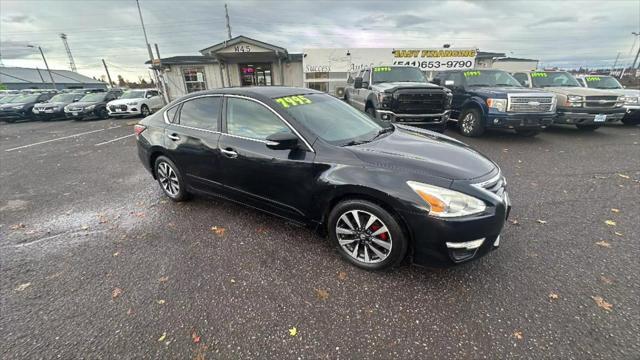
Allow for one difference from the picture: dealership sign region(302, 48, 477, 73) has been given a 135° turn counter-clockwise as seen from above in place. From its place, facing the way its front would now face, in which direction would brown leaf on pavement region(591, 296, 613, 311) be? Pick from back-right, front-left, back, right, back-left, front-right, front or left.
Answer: back-right

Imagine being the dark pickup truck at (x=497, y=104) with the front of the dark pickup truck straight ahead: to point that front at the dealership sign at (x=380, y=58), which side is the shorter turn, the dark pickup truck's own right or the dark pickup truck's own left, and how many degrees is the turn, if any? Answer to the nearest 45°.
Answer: approximately 180°

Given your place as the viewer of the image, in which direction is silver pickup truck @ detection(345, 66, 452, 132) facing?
facing the viewer and to the right of the viewer

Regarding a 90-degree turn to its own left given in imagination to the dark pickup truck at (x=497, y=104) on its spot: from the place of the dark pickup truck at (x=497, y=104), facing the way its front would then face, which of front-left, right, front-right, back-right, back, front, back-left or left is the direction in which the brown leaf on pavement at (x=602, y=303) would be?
back-right

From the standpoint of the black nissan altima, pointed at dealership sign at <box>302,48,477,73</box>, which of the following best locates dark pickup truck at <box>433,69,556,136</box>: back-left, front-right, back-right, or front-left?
front-right

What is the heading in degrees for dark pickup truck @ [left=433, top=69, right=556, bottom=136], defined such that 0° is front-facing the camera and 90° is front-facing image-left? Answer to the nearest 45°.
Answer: approximately 315°

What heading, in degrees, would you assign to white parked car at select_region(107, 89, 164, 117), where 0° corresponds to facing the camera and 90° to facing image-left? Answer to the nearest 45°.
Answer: approximately 45°

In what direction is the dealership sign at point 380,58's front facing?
toward the camera

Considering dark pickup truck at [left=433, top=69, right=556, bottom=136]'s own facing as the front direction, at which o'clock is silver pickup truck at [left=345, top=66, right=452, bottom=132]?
silver pickup truck at [left=345, top=66, right=452, bottom=132] is roughly at 3 o'clock from dark pickup truck at [left=433, top=69, right=556, bottom=136].

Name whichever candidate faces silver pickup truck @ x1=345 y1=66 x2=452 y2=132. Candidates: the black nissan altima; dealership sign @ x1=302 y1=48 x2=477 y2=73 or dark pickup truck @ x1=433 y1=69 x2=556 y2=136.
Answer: the dealership sign
